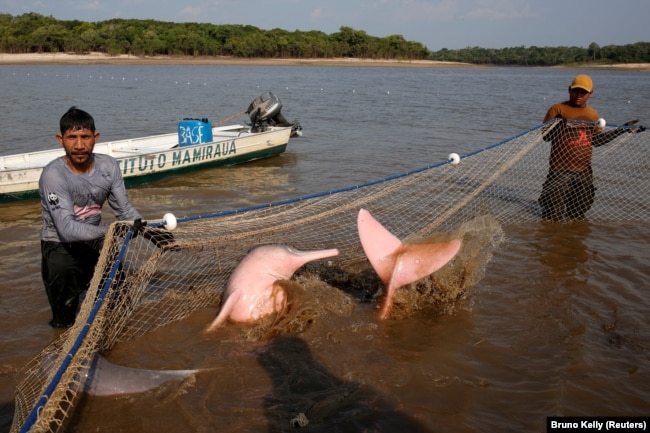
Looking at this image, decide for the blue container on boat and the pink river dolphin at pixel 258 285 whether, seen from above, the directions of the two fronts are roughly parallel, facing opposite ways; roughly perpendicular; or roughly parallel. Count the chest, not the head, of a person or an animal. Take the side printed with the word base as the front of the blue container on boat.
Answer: roughly perpendicular

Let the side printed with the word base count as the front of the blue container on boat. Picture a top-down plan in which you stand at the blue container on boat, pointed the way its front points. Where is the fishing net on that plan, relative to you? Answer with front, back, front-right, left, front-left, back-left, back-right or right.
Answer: front

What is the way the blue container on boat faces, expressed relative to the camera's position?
facing the viewer

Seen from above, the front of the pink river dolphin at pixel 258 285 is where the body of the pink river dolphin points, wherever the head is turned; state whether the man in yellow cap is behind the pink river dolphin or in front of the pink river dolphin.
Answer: in front

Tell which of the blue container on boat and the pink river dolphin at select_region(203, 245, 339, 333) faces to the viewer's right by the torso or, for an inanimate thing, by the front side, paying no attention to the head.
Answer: the pink river dolphin

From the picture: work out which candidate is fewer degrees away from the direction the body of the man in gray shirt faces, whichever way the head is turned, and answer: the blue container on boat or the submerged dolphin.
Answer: the submerged dolphin

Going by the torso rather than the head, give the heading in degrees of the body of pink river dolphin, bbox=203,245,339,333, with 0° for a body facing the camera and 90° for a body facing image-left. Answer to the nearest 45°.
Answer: approximately 270°

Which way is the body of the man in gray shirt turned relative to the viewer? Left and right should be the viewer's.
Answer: facing the viewer and to the right of the viewer
